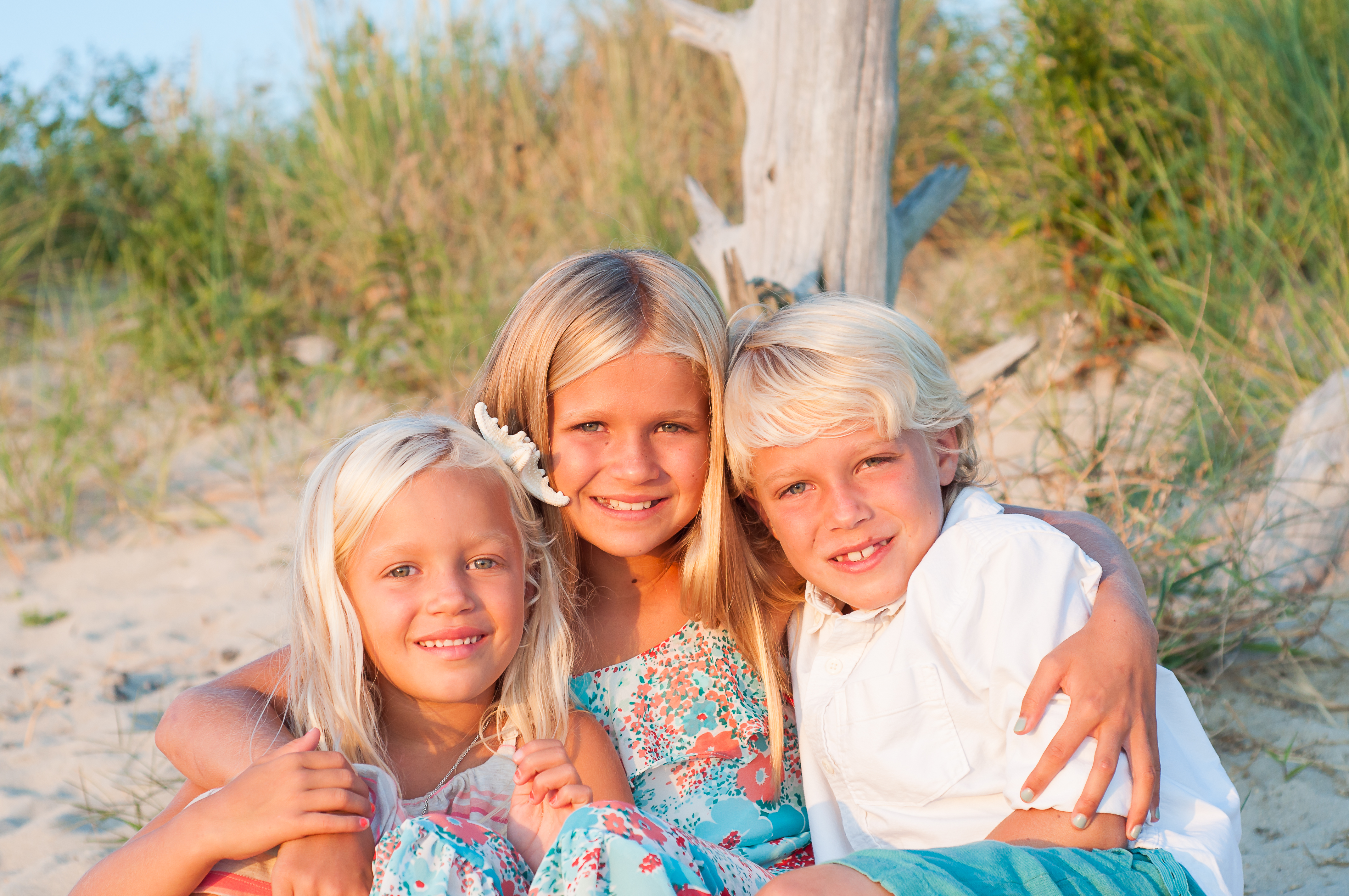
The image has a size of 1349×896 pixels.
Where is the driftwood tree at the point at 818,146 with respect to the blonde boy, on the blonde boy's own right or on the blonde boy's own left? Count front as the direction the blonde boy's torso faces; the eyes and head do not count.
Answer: on the blonde boy's own right

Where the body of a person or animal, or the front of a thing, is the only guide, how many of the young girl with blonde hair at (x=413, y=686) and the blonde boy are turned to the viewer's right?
0

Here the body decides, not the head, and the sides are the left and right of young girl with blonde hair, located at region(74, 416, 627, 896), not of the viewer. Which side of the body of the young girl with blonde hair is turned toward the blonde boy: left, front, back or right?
left

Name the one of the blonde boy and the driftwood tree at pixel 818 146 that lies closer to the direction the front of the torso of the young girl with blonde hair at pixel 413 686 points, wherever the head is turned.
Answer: the blonde boy

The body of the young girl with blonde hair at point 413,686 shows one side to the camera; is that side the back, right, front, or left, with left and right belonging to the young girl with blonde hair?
front

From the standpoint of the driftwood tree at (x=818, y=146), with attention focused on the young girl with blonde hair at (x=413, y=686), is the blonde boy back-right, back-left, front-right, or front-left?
front-left
